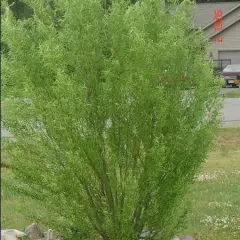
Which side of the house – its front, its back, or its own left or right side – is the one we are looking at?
front

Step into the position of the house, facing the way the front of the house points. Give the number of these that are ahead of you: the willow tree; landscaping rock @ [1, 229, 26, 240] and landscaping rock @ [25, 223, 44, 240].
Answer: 3

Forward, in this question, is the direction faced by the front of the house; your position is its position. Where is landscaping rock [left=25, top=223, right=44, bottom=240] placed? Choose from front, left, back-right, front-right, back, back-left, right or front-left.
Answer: front

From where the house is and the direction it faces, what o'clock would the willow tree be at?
The willow tree is roughly at 12 o'clock from the house.

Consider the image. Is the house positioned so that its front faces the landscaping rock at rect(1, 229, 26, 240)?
yes

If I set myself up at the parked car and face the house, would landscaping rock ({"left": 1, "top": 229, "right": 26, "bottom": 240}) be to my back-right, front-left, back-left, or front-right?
back-left

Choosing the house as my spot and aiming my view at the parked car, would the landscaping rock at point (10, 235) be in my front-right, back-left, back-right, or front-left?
front-right
